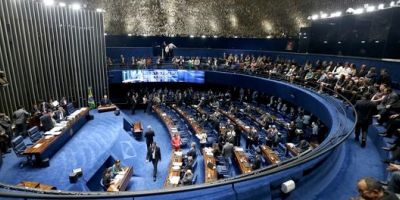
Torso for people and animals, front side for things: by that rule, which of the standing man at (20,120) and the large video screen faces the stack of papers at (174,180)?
the large video screen

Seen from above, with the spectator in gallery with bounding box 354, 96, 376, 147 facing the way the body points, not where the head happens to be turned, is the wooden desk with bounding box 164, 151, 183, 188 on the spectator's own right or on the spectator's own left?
on the spectator's own left

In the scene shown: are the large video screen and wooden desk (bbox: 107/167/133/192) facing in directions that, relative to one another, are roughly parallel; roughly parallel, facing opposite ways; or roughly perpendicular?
roughly perpendicular

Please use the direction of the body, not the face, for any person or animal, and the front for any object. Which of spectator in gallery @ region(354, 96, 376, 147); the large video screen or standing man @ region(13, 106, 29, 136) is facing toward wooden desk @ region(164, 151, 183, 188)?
the large video screen

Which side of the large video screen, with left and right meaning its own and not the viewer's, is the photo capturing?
front

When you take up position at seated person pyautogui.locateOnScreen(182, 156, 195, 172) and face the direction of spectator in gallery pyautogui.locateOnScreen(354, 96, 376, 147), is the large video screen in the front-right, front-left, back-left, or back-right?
back-left
